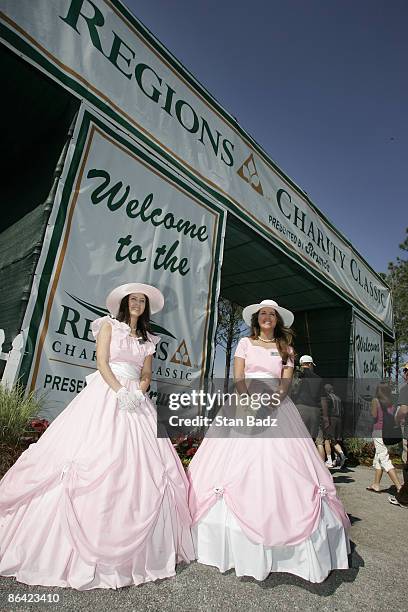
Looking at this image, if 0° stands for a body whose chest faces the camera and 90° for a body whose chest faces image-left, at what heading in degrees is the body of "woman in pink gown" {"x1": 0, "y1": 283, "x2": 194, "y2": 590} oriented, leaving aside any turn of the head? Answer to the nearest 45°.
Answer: approximately 315°

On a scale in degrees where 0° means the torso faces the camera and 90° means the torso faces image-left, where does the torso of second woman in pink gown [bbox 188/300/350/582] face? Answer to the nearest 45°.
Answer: approximately 0°

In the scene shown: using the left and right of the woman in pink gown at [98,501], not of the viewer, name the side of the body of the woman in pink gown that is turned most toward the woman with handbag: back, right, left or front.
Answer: left
